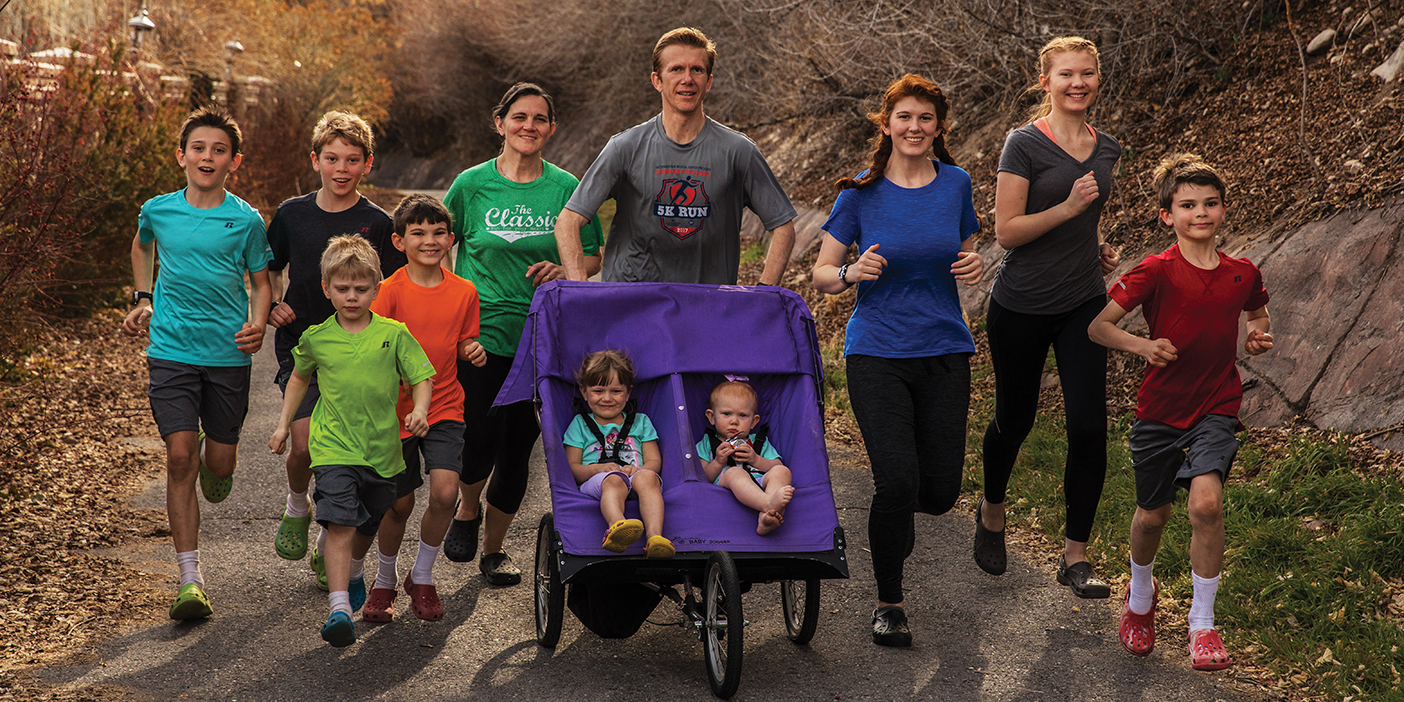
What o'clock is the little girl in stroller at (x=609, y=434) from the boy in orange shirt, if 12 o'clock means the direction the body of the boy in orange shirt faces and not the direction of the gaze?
The little girl in stroller is roughly at 10 o'clock from the boy in orange shirt.

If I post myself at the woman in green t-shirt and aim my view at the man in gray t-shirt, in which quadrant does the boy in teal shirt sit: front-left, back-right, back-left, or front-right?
back-right

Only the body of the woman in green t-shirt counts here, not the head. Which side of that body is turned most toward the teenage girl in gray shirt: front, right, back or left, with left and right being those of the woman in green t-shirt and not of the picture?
left
